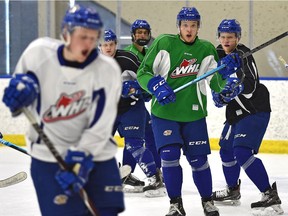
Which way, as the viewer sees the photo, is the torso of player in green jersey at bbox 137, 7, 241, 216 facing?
toward the camera

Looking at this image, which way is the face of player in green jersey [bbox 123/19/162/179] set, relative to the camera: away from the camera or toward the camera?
toward the camera

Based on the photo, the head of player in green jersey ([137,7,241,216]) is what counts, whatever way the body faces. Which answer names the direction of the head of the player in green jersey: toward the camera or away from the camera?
toward the camera

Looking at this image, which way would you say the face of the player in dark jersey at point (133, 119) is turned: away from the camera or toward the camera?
toward the camera

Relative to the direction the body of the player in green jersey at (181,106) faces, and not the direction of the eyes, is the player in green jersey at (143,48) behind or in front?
behind

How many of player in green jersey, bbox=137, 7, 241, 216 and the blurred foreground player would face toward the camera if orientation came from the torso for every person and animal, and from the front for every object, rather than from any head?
2

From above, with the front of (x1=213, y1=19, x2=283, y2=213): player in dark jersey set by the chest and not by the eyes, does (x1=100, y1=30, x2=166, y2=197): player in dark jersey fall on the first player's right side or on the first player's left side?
on the first player's right side

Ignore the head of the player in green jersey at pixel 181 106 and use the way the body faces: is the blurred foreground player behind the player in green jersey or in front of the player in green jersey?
in front

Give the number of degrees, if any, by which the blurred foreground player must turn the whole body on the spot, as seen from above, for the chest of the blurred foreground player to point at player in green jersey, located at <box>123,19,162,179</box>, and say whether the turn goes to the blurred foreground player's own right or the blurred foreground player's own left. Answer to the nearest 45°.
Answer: approximately 180°

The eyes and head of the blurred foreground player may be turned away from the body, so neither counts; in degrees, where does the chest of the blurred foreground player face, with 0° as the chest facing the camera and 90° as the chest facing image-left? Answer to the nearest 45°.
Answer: approximately 0°

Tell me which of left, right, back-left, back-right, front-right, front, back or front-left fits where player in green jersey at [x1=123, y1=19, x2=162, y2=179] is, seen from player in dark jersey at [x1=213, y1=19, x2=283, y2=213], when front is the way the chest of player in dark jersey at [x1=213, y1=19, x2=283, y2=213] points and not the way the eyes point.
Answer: right

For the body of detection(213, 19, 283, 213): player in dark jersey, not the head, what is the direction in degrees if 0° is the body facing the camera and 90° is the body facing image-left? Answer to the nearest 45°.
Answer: approximately 45°
